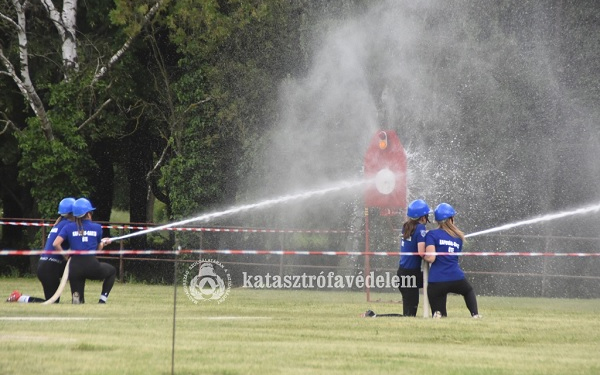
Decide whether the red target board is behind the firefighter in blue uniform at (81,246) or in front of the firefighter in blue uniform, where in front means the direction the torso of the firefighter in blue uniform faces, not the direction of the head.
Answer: in front

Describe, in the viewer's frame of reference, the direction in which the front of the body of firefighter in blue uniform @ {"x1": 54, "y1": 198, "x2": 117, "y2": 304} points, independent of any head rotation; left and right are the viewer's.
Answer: facing away from the viewer and to the right of the viewer

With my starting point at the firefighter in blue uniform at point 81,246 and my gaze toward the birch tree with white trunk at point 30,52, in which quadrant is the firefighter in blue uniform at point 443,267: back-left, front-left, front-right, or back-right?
back-right

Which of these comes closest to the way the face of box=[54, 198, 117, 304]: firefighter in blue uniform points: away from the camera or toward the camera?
away from the camera

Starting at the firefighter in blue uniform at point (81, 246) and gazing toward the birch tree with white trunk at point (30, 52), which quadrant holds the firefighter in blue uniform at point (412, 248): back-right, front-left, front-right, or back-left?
back-right

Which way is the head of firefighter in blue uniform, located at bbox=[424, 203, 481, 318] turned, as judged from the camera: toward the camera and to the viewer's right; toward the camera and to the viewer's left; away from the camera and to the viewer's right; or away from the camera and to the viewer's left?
away from the camera and to the viewer's right

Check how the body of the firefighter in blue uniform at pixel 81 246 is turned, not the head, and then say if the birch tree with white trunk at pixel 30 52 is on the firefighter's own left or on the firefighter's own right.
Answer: on the firefighter's own left

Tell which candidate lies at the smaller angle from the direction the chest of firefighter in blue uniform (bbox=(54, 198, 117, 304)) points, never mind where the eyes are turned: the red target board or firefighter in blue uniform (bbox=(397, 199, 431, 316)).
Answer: the red target board
